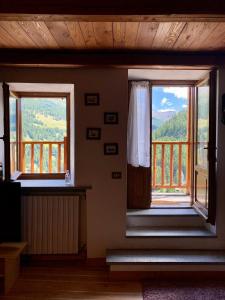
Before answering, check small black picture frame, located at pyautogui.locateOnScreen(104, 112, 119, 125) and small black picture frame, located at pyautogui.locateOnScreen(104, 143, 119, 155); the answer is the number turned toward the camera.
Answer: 2

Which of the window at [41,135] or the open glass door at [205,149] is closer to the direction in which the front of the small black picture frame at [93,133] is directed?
the open glass door

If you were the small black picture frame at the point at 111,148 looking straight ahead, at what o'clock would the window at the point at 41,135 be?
The window is roughly at 4 o'clock from the small black picture frame.

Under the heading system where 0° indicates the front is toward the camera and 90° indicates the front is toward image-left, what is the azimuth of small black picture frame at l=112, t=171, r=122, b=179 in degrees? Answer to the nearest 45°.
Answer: approximately 0°

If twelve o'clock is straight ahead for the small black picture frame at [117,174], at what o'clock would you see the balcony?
The balcony is roughly at 7 o'clock from the small black picture frame.
